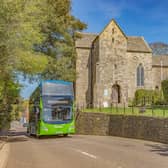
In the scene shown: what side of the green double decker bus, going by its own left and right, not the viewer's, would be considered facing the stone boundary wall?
left

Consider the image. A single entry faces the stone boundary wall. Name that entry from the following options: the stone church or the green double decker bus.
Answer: the stone church

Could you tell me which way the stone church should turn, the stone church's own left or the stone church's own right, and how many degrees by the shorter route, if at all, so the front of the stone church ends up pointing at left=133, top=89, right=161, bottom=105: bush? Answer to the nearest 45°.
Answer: approximately 90° to the stone church's own left

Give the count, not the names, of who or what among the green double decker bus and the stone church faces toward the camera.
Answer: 2

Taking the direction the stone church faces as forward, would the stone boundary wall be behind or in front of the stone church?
in front

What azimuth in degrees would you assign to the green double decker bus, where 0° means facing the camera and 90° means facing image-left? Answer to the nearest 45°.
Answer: approximately 0°

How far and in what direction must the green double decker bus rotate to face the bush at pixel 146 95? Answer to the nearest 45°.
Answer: approximately 135° to its left

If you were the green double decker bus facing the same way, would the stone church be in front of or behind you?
behind

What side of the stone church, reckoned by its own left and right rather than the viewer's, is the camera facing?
front
